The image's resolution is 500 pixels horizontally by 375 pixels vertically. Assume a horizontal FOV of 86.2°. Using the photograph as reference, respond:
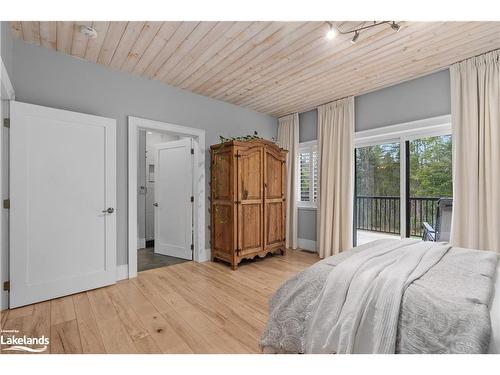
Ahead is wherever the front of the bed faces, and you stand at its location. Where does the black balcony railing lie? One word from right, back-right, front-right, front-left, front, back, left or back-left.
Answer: right

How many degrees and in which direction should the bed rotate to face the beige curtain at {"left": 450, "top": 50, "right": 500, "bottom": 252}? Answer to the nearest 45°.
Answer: approximately 135° to its right

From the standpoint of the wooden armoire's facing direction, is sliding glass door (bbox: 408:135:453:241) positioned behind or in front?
in front

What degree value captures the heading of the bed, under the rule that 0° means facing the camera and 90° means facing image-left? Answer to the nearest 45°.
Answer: approximately 90°

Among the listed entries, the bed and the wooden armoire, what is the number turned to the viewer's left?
1

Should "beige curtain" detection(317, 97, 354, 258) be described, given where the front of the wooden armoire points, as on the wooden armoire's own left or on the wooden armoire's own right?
on the wooden armoire's own left

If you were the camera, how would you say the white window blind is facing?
facing the viewer and to the left of the viewer

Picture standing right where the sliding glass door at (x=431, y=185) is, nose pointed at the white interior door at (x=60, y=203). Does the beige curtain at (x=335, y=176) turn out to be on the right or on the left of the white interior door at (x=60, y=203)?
right

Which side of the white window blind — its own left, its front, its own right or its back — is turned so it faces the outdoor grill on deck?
left

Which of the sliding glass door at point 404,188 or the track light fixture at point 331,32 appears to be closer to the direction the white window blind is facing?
the track light fixture

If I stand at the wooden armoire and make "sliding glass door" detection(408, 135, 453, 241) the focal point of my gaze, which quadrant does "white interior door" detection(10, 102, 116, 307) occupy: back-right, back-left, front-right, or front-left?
back-right

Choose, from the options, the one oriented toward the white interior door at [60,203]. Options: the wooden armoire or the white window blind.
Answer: the white window blind

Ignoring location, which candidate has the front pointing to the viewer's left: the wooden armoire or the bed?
the bed

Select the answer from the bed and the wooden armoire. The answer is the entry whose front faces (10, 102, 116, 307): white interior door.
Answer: the bed
